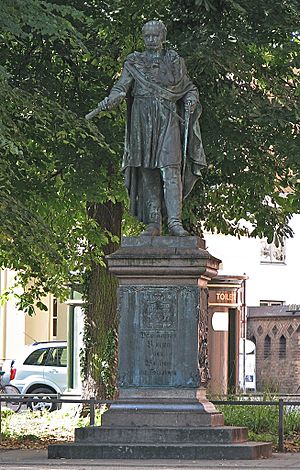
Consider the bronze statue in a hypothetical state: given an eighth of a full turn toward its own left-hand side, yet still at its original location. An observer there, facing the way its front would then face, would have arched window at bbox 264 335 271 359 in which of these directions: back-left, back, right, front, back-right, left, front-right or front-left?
back-left

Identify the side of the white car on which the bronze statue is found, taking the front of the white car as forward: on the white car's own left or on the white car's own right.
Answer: on the white car's own right

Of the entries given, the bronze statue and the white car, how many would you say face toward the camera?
1

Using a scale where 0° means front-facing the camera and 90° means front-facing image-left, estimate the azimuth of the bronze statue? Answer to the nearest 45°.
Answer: approximately 0°

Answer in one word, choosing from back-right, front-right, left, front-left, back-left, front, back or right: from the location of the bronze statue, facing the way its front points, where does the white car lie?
back

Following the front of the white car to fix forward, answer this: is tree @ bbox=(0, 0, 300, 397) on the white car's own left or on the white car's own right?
on the white car's own right
